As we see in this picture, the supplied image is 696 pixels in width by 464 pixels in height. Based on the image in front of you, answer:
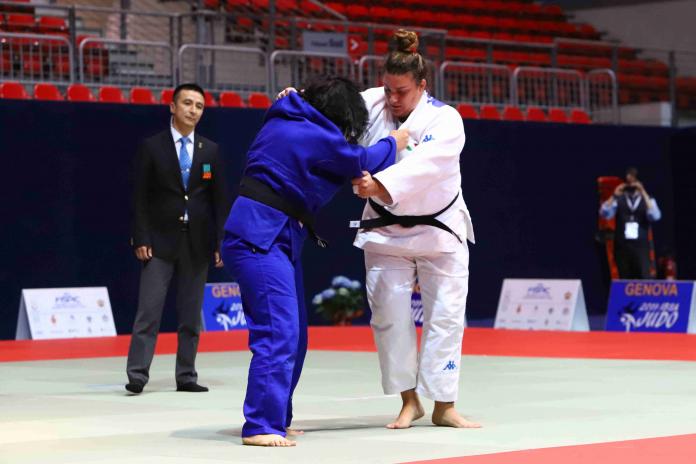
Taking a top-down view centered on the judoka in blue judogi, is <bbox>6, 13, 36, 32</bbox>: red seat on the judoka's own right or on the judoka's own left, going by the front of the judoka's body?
on the judoka's own left

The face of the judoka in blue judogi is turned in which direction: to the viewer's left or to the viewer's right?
to the viewer's right

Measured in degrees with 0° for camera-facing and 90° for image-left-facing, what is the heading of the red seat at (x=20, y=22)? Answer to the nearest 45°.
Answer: approximately 0°

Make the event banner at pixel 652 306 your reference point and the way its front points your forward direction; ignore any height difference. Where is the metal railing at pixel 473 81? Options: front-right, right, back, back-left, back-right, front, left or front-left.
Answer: back-right

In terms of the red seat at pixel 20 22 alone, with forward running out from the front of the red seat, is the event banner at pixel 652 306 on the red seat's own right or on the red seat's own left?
on the red seat's own left

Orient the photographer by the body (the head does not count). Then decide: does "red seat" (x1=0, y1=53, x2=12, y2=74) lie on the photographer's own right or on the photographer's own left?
on the photographer's own right

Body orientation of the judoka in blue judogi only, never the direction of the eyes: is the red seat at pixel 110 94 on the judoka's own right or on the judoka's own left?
on the judoka's own left

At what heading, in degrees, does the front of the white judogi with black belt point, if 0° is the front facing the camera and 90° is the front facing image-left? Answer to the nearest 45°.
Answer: approximately 45°

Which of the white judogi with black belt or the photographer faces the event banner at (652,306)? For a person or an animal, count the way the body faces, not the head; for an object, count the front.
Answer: the photographer

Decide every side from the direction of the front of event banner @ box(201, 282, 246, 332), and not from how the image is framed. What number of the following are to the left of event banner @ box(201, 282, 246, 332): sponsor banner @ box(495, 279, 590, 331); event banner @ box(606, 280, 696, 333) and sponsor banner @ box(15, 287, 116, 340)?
2

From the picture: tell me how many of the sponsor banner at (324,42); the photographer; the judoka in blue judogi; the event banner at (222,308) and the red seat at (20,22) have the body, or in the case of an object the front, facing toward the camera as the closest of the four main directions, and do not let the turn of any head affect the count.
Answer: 4

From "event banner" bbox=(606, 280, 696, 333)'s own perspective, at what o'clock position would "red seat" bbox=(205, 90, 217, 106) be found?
The red seat is roughly at 3 o'clock from the event banner.

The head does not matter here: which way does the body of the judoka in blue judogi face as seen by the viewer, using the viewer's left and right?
facing to the right of the viewer
